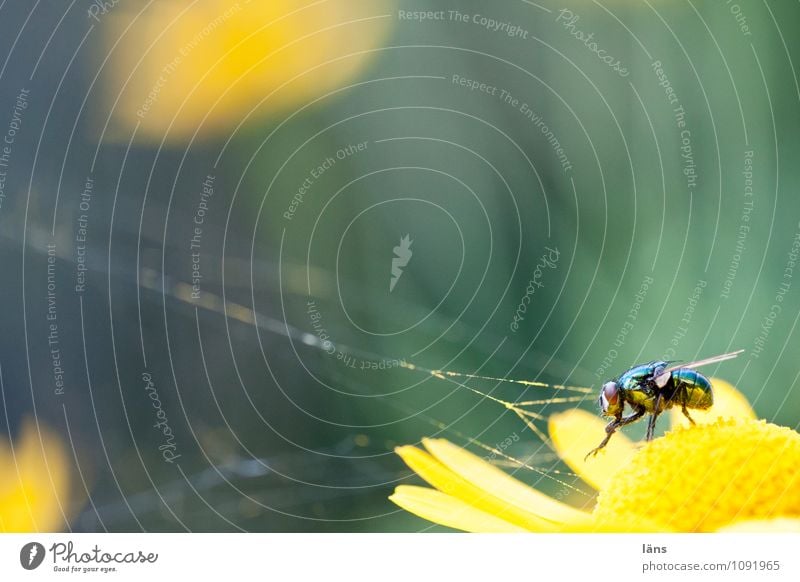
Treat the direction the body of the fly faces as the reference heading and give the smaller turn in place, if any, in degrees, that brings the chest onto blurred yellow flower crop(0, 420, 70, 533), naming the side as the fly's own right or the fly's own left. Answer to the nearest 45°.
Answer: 0° — it already faces it

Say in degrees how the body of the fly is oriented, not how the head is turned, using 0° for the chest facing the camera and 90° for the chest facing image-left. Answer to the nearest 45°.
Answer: approximately 90°
